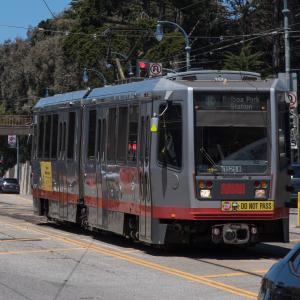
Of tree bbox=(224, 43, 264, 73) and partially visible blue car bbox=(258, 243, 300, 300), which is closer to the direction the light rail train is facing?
the partially visible blue car

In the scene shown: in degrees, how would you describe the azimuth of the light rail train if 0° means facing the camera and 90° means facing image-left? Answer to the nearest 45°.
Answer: approximately 315°

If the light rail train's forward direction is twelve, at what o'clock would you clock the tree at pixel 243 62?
The tree is roughly at 8 o'clock from the light rail train.
